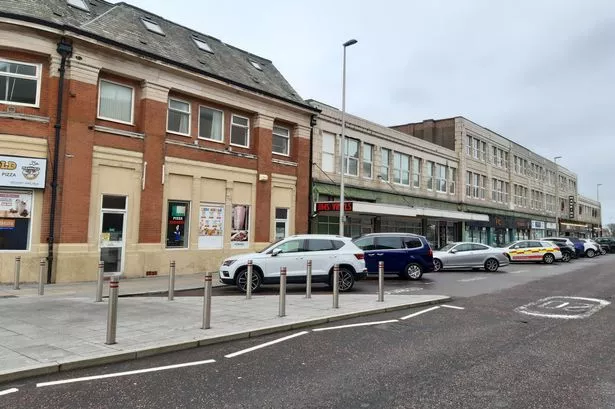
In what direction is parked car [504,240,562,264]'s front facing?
to the viewer's left

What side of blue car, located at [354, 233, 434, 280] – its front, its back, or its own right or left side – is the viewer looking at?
left

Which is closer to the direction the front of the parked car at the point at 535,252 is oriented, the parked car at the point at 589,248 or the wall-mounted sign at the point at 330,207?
the wall-mounted sign

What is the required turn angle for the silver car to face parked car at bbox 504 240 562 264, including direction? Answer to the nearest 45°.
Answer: approximately 135° to its right

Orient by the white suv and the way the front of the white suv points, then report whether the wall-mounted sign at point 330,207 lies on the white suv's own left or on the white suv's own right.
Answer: on the white suv's own right

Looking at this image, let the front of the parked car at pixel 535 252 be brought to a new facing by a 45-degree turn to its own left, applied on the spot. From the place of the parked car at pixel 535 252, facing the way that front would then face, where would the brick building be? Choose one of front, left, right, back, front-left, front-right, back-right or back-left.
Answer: front

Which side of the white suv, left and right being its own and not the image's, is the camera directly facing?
left

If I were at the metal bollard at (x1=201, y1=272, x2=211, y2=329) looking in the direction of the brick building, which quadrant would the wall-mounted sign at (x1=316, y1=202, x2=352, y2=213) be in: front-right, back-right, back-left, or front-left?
front-right

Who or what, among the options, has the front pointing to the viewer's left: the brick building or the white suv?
the white suv

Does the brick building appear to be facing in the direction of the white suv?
yes

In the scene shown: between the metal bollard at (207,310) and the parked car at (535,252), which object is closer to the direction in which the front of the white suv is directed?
the metal bollard

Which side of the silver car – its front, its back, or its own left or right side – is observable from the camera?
left

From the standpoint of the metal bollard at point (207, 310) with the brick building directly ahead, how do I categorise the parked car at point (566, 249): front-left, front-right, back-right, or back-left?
front-right
